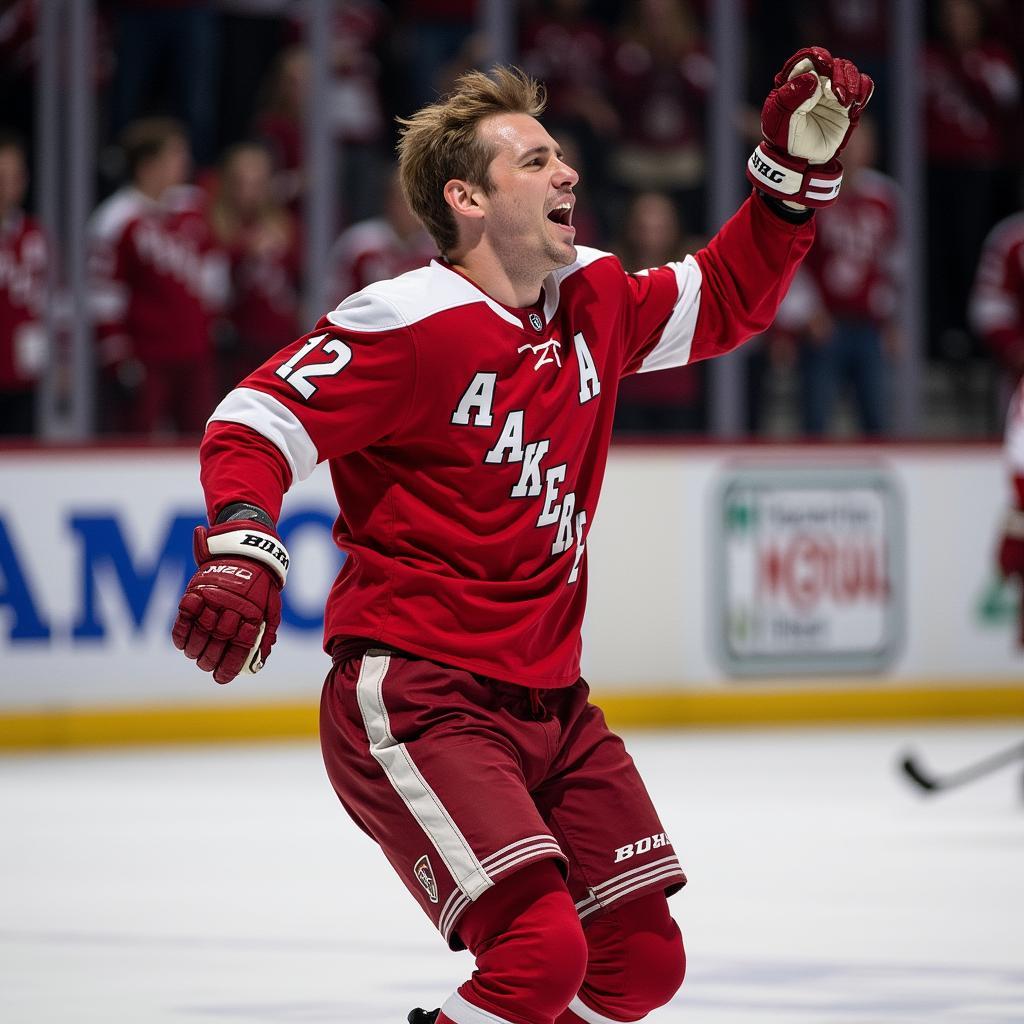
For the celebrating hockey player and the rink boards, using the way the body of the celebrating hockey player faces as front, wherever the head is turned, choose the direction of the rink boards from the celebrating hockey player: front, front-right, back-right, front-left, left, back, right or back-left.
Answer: back-left

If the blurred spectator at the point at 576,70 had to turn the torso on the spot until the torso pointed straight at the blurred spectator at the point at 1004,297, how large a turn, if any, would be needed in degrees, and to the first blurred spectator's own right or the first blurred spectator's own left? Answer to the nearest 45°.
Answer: approximately 90° to the first blurred spectator's own left

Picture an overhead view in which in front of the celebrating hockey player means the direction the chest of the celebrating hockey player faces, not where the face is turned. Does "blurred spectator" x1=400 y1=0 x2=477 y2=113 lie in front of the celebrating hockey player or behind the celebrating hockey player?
behind

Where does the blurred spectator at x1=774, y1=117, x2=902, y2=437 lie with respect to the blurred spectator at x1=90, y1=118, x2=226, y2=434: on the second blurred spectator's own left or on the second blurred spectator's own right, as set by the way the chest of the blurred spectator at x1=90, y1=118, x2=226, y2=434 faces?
on the second blurred spectator's own left

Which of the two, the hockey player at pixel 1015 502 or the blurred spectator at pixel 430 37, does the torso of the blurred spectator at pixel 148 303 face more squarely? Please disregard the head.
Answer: the hockey player

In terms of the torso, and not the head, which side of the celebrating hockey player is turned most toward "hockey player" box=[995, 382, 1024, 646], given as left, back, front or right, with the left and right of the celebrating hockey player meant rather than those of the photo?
left

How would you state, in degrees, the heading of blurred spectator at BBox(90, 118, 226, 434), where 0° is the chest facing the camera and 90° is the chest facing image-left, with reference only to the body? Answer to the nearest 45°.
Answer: approximately 315°

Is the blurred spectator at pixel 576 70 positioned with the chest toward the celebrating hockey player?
yes

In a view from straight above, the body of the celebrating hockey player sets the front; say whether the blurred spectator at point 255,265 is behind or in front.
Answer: behind
